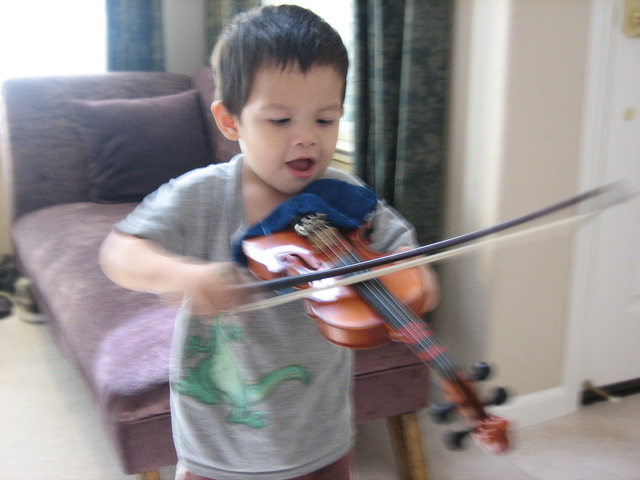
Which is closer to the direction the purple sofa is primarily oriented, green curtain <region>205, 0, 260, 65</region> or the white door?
the white door

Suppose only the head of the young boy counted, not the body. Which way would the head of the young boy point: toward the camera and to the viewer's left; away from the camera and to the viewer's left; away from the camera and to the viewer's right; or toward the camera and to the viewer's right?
toward the camera and to the viewer's right

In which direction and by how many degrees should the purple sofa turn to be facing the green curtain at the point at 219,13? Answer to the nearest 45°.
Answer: approximately 135° to its left

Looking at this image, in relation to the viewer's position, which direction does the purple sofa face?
facing the viewer and to the right of the viewer

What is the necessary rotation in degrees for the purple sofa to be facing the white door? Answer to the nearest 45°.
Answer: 0° — it already faces it

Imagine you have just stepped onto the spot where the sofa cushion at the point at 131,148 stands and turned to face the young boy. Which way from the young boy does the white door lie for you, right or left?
left
